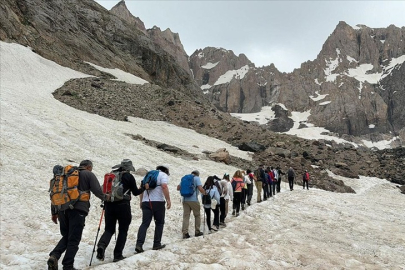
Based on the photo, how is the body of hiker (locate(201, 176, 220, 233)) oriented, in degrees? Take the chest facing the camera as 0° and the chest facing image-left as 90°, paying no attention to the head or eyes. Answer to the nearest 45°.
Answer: approximately 225°

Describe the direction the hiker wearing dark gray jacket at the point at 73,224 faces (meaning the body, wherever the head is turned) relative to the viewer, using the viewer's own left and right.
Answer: facing away from the viewer and to the right of the viewer

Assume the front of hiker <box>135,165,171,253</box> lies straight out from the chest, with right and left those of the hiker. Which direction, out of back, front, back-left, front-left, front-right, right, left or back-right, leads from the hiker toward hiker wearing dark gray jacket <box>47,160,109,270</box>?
back

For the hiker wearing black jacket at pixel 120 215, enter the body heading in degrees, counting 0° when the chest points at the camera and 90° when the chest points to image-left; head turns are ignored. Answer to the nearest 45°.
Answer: approximately 225°

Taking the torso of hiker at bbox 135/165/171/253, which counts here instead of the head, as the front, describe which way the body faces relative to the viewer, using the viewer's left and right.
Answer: facing away from the viewer and to the right of the viewer

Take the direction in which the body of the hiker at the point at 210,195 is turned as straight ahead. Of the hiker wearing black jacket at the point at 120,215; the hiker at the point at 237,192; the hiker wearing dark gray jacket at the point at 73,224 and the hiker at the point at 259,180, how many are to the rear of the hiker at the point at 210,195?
2
